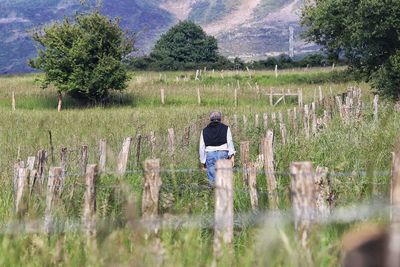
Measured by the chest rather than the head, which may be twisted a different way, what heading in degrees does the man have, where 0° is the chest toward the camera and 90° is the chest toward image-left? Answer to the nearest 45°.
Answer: approximately 180°

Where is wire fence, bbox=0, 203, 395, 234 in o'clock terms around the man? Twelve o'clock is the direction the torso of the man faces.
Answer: The wire fence is roughly at 6 o'clock from the man.

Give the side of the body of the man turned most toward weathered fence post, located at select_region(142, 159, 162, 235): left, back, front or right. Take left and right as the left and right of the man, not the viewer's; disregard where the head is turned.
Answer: back

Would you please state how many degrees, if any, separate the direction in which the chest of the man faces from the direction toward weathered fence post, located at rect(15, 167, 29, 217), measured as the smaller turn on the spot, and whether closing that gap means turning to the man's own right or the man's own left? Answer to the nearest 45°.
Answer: approximately 180°

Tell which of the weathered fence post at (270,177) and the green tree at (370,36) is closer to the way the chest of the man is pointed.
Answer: the green tree

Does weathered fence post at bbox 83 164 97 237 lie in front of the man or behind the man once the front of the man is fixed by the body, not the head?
behind

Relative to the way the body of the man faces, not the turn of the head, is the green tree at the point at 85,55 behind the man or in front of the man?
in front

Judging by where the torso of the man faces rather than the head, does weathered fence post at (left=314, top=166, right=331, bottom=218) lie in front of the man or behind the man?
behind

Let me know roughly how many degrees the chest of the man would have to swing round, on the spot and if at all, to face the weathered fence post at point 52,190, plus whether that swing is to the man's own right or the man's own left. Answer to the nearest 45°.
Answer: approximately 180°

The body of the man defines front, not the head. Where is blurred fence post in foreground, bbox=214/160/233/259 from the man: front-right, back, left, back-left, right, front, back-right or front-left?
back

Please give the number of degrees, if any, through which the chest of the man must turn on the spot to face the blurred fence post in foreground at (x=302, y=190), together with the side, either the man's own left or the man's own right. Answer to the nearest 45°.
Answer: approximately 180°
